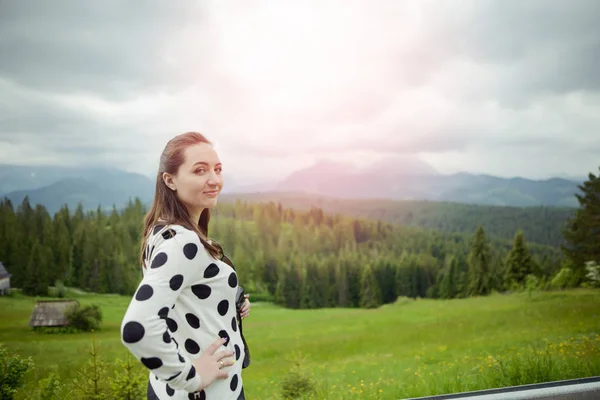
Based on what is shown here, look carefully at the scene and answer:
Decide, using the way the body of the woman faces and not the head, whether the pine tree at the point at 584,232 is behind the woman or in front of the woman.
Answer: in front

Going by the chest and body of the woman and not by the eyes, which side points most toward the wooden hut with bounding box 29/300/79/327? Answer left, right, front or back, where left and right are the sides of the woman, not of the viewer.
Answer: left

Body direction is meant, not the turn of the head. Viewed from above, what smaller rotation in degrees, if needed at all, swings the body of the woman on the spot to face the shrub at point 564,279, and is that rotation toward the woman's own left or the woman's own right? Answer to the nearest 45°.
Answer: approximately 45° to the woman's own left

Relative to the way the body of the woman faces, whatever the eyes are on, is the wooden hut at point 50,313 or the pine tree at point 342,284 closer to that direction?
the pine tree

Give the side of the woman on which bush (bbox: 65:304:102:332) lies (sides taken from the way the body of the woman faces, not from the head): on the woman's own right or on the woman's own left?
on the woman's own left

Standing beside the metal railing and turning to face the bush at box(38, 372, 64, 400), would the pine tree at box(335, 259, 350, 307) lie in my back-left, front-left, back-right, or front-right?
front-right

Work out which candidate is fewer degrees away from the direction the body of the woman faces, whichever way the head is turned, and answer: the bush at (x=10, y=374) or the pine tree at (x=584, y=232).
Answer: the pine tree

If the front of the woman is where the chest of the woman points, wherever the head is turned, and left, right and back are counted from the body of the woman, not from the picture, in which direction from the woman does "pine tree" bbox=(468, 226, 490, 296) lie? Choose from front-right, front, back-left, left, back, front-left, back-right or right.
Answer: front-left

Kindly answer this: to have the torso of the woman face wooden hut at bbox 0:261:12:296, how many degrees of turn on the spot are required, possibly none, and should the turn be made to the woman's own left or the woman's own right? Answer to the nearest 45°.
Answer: approximately 135° to the woman's own left

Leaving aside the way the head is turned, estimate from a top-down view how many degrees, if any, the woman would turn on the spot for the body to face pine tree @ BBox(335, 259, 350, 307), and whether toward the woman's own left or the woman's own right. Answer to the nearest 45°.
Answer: approximately 45° to the woman's own left

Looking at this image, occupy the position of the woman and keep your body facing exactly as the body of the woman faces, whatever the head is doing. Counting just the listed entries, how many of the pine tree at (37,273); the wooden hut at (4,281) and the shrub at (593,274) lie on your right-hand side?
0

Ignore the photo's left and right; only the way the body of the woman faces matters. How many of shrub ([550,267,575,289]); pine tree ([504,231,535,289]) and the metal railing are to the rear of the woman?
0

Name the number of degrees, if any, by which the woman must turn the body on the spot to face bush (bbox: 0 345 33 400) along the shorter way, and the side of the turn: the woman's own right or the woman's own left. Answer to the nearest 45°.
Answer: approximately 135° to the woman's own left

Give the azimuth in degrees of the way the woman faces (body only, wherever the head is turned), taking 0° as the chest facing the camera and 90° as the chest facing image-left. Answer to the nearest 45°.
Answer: approximately 270°
